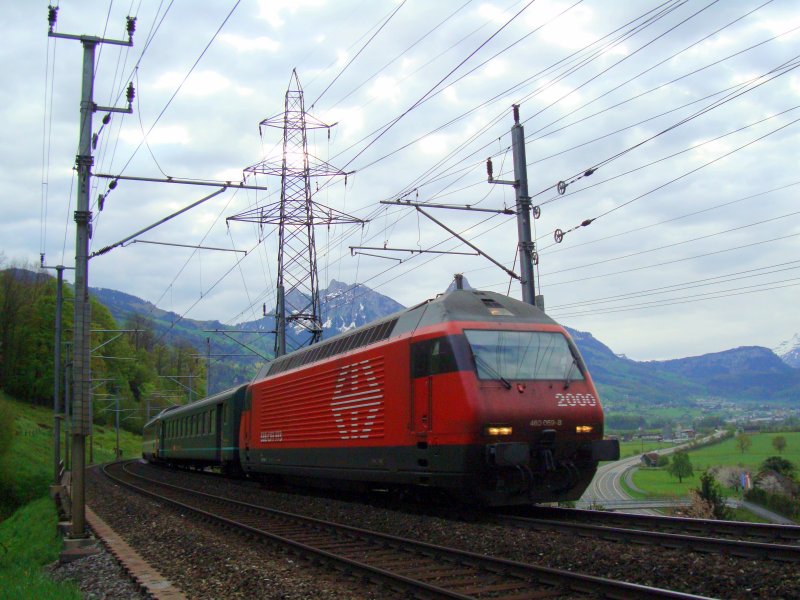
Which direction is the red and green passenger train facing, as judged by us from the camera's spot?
facing the viewer and to the right of the viewer

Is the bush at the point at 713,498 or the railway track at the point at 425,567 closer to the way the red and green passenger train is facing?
the railway track

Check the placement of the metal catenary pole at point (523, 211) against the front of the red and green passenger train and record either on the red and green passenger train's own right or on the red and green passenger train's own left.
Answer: on the red and green passenger train's own left

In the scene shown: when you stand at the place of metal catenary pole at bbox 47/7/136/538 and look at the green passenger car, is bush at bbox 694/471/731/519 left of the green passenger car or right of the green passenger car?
right

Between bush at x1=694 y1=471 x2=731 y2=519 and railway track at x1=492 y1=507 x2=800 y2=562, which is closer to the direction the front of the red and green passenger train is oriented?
the railway track

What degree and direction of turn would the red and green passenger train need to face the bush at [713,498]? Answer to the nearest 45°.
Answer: approximately 90° to its left
